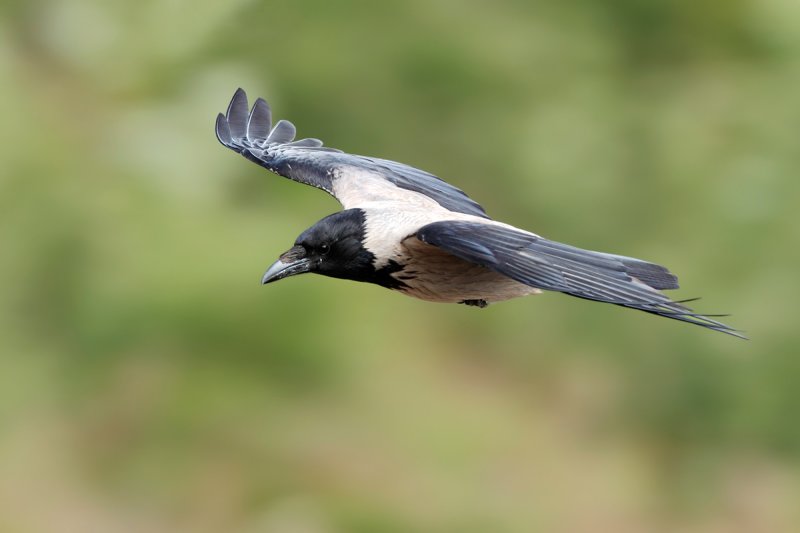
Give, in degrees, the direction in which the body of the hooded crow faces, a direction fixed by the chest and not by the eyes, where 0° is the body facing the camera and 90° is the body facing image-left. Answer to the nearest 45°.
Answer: approximately 45°
